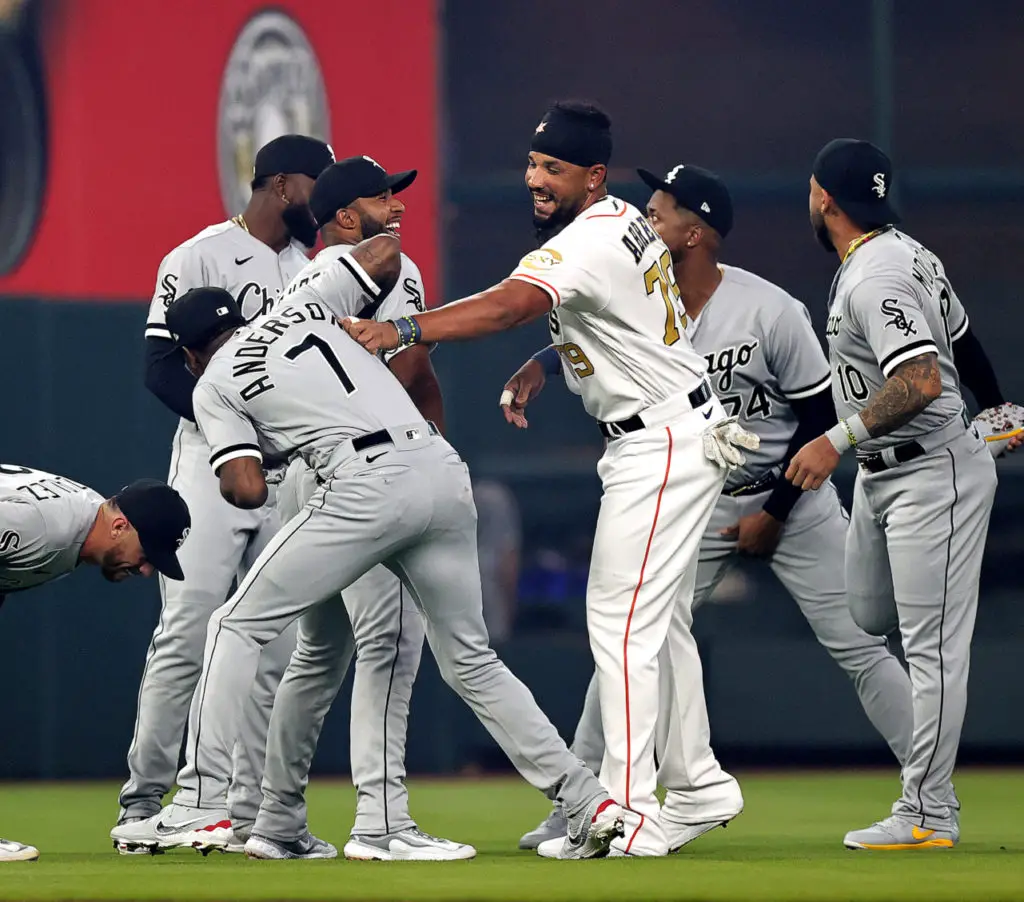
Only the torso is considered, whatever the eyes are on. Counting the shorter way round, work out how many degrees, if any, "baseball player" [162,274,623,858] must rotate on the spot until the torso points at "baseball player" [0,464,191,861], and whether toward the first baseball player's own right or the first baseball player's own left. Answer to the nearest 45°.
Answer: approximately 45° to the first baseball player's own left

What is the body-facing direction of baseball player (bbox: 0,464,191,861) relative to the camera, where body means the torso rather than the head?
to the viewer's right

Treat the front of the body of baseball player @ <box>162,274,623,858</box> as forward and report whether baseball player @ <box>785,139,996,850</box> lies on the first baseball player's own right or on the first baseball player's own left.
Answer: on the first baseball player's own right

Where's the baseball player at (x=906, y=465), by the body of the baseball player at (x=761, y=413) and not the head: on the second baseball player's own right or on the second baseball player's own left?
on the second baseball player's own left

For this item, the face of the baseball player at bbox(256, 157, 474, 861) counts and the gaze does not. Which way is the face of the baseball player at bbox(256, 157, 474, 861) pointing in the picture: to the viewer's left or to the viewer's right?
to the viewer's right

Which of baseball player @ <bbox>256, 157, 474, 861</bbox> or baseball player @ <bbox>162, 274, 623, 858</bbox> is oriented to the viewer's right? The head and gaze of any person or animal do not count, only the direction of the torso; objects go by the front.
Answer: baseball player @ <bbox>256, 157, 474, 861</bbox>

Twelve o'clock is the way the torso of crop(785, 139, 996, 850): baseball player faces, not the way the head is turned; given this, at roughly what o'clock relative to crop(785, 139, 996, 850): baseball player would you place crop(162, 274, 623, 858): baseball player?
crop(162, 274, 623, 858): baseball player is roughly at 11 o'clock from crop(785, 139, 996, 850): baseball player.

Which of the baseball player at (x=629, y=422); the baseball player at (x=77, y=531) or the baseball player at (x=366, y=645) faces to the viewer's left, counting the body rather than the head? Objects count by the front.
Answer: the baseball player at (x=629, y=422)

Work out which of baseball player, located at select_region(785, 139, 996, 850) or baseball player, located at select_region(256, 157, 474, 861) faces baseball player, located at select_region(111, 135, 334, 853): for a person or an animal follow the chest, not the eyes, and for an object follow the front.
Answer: baseball player, located at select_region(785, 139, 996, 850)

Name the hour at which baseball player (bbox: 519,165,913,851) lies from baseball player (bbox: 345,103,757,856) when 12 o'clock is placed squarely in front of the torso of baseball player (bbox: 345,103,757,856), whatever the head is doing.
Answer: baseball player (bbox: 519,165,913,851) is roughly at 4 o'clock from baseball player (bbox: 345,103,757,856).

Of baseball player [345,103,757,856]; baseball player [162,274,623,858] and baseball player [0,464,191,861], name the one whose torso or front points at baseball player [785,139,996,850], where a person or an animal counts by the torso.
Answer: baseball player [0,464,191,861]

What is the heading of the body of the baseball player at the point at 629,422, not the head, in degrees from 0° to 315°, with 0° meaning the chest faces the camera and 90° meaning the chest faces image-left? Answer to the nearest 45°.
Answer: approximately 90°

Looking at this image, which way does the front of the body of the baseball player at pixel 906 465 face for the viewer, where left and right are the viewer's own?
facing to the left of the viewer

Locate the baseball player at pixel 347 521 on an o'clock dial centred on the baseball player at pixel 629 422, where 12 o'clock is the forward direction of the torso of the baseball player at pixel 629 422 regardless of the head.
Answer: the baseball player at pixel 347 521 is roughly at 12 o'clock from the baseball player at pixel 629 422.
